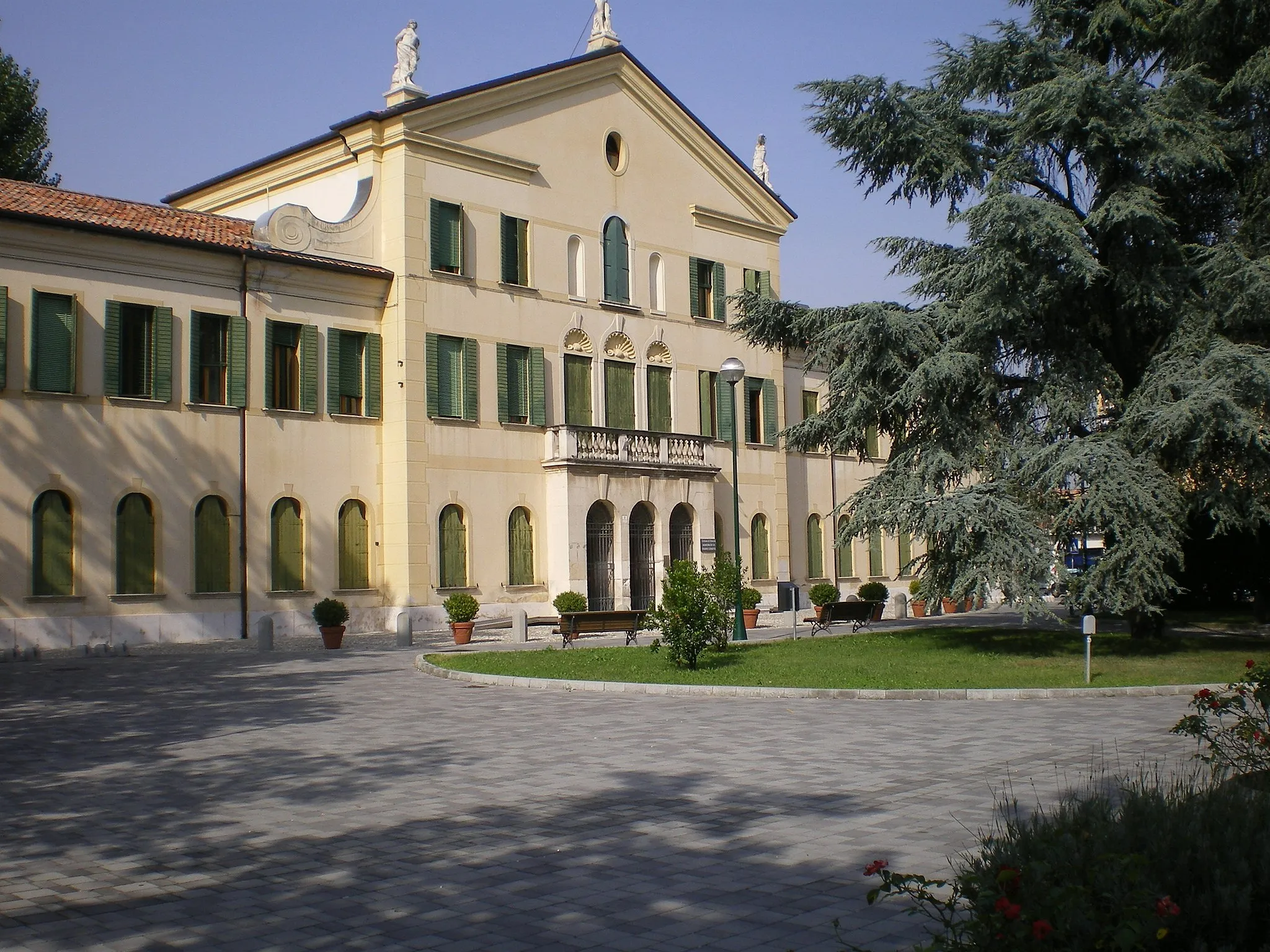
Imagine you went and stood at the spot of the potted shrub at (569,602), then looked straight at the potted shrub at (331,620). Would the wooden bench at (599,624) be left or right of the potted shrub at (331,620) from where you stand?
left

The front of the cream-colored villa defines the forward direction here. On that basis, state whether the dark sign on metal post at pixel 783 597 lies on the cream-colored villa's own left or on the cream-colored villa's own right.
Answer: on the cream-colored villa's own left

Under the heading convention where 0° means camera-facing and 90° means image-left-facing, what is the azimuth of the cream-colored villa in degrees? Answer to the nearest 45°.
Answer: approximately 315°
